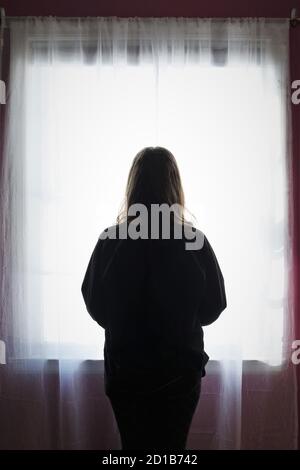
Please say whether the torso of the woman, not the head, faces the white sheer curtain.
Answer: yes

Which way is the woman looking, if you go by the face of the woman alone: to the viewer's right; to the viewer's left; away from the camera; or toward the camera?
away from the camera

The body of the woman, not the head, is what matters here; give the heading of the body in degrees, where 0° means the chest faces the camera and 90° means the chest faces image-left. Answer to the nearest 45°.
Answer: approximately 180°
